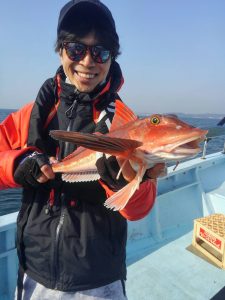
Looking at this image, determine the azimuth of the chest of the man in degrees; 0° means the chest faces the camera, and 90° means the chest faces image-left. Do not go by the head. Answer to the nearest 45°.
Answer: approximately 0°

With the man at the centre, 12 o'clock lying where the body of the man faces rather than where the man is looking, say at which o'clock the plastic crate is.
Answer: The plastic crate is roughly at 8 o'clock from the man.
